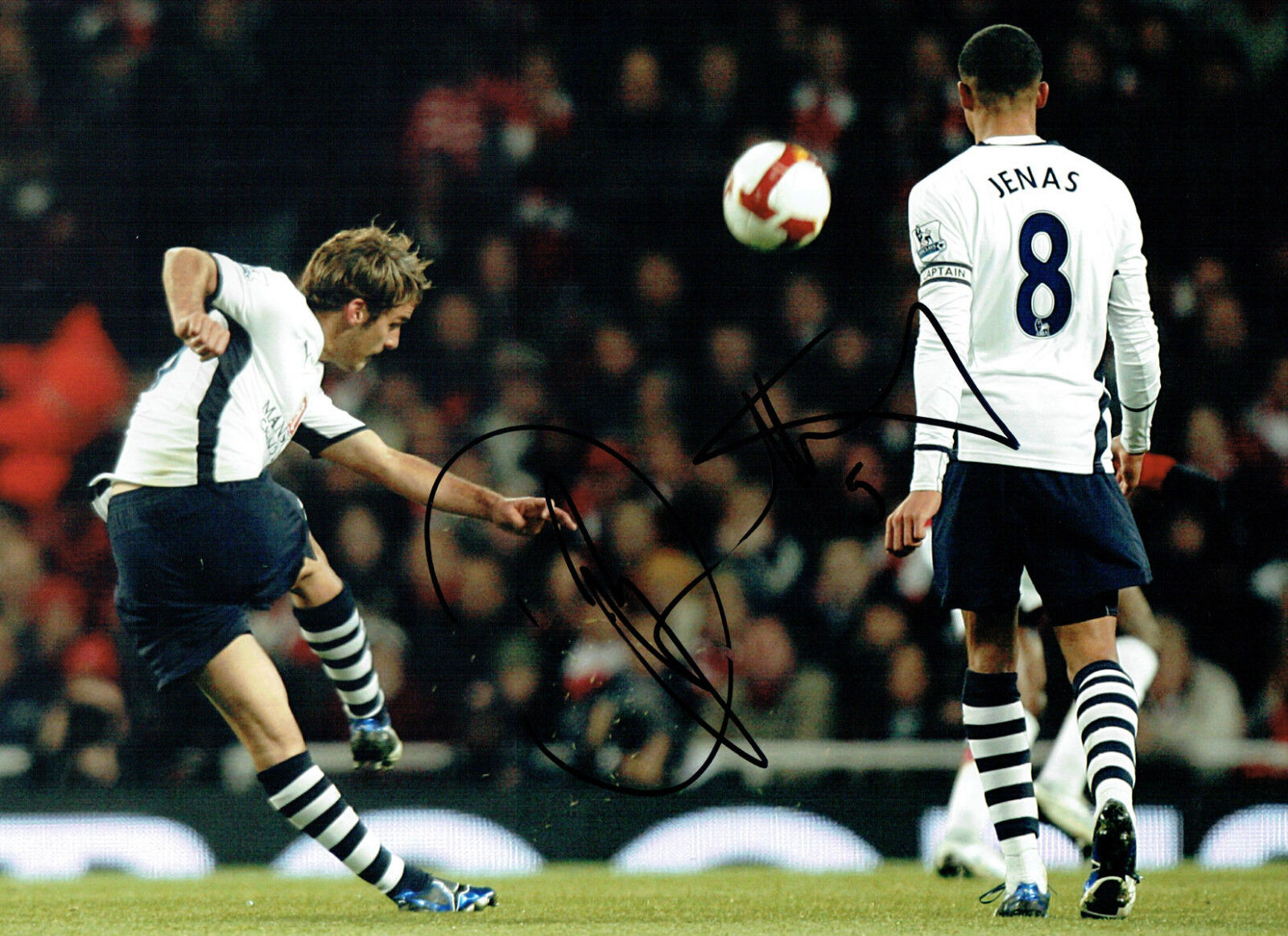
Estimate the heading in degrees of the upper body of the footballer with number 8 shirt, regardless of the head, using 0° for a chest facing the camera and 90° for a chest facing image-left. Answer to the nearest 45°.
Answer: approximately 180°
